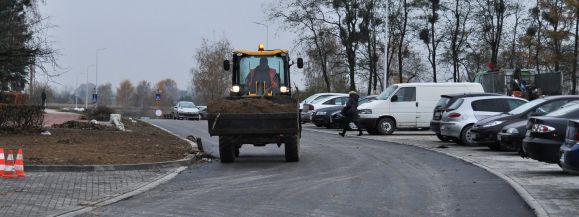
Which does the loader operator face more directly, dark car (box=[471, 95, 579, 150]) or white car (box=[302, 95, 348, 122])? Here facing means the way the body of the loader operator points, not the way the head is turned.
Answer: the dark car

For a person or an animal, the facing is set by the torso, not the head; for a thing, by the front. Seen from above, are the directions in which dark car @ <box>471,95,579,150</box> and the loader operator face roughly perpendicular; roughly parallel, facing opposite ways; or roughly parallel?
roughly perpendicular

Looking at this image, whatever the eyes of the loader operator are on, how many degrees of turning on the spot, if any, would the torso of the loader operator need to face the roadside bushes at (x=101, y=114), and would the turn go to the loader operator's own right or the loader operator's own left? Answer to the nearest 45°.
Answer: approximately 135° to the loader operator's own right

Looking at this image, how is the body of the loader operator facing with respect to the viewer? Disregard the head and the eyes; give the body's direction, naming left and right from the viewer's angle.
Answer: facing the viewer

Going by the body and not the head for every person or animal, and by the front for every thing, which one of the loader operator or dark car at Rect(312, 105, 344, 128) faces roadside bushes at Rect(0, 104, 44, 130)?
the dark car

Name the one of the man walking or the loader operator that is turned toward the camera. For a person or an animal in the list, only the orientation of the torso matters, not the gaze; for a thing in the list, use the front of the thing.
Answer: the loader operator

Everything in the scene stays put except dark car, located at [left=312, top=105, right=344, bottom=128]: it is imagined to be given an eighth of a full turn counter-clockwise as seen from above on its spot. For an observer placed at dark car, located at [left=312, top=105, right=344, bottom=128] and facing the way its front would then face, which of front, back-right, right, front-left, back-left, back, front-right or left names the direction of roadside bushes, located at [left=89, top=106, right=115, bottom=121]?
right

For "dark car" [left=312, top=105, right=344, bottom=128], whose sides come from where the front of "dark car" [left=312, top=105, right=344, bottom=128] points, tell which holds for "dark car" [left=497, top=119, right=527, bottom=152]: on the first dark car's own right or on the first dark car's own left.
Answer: on the first dark car's own left

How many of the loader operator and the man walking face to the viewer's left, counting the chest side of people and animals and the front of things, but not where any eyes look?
1

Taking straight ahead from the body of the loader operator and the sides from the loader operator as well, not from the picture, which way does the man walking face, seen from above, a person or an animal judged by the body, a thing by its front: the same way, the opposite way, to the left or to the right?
to the right

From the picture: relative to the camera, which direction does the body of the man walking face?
to the viewer's left
